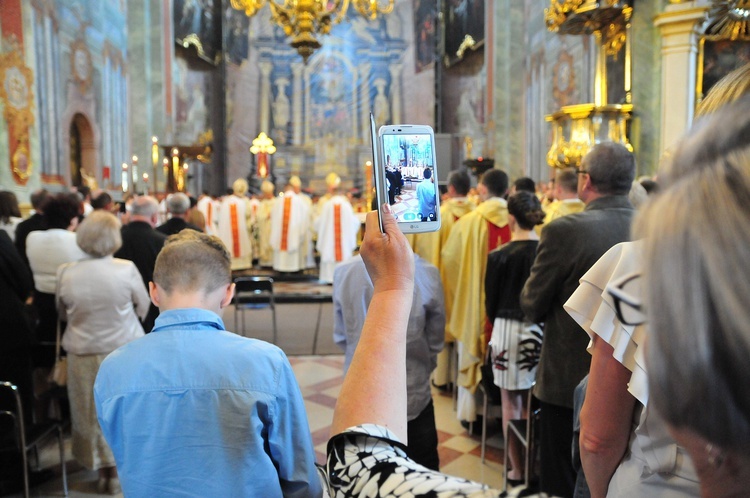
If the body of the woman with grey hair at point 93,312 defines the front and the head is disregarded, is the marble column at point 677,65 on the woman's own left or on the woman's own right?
on the woman's own right

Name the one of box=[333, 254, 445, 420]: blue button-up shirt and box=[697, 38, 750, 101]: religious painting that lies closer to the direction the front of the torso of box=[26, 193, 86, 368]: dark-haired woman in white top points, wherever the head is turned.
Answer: the religious painting

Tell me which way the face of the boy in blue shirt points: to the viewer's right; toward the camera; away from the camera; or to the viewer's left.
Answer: away from the camera

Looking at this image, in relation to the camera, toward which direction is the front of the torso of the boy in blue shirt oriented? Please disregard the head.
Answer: away from the camera

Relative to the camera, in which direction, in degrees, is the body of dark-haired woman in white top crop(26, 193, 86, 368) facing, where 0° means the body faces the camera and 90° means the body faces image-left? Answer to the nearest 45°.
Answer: approximately 225°

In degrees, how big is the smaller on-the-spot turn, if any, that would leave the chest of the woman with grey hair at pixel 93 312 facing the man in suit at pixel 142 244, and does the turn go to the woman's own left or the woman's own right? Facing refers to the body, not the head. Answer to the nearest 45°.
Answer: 0° — they already face them

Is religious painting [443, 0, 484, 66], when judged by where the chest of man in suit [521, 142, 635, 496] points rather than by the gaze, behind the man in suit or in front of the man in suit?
in front

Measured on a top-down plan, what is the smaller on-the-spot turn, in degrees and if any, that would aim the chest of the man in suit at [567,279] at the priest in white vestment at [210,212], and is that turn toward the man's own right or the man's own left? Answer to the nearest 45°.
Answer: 0° — they already face them

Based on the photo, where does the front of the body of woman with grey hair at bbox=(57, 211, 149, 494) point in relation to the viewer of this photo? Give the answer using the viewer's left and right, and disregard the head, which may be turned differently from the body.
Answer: facing away from the viewer

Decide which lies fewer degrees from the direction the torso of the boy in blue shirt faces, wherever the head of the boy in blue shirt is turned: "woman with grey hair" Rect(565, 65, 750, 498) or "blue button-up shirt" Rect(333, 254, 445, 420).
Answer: the blue button-up shirt

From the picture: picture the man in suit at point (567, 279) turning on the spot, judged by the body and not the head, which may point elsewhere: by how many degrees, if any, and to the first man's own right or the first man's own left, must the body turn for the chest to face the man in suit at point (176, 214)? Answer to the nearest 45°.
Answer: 0° — they already face them

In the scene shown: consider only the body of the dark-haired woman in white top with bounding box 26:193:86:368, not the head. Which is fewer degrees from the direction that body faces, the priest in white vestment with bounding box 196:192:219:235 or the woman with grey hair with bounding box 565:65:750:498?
the priest in white vestment
